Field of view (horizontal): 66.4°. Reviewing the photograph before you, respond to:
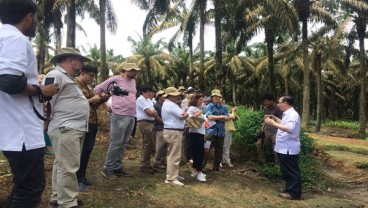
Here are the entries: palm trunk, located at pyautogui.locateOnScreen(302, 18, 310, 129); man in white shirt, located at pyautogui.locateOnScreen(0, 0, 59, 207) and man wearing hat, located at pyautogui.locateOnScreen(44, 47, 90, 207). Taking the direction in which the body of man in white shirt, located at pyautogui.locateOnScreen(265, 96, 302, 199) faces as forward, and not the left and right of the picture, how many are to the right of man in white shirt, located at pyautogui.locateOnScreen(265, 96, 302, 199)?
1

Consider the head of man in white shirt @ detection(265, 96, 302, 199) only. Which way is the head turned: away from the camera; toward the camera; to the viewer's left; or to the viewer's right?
to the viewer's left

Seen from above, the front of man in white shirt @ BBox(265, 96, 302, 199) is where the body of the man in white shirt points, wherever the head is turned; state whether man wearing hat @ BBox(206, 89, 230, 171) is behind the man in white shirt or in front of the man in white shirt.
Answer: in front

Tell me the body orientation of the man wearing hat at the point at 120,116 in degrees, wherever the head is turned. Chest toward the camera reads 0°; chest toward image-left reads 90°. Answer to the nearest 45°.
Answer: approximately 315°

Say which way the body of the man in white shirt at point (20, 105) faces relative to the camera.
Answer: to the viewer's right

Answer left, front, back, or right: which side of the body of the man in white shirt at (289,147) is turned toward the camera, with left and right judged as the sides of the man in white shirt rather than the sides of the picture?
left

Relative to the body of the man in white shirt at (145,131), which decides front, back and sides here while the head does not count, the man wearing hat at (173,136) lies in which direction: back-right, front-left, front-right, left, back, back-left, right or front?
front-right

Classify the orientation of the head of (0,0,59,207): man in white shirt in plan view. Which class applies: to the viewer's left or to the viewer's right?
to the viewer's right

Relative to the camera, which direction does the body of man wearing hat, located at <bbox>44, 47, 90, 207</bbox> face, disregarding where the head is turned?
to the viewer's right

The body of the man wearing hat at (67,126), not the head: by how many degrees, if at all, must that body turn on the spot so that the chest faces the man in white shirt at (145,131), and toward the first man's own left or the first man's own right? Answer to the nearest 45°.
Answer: approximately 45° to the first man's own left
